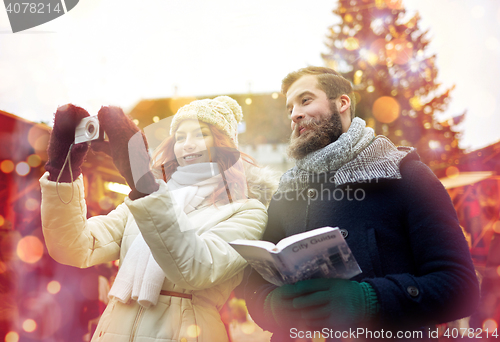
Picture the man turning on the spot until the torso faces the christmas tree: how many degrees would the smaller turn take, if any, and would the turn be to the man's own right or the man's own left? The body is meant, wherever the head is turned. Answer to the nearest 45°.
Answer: approximately 135° to the man's own right

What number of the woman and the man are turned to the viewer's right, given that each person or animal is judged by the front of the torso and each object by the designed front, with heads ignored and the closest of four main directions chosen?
0

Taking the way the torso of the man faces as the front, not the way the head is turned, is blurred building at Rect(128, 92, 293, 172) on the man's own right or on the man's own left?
on the man's own right

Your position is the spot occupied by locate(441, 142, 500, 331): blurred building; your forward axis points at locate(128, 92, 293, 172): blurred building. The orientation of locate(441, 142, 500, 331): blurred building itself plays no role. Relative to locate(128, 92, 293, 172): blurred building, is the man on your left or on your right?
left

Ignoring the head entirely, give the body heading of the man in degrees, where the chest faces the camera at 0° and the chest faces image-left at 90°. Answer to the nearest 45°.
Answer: approximately 45°

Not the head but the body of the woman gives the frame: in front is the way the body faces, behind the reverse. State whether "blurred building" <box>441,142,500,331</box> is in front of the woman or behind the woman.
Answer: behind

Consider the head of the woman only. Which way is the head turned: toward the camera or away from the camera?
toward the camera

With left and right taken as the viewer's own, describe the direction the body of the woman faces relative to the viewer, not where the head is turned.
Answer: facing the viewer and to the left of the viewer
